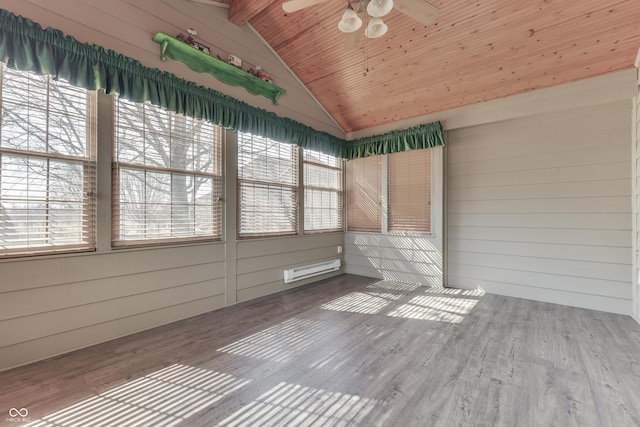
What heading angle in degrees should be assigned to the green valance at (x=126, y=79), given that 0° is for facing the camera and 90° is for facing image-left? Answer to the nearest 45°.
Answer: approximately 315°

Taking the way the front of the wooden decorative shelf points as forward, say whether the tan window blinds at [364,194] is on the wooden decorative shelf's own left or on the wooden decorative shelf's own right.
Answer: on the wooden decorative shelf's own left

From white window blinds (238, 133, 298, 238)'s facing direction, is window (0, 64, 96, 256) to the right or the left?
on its right

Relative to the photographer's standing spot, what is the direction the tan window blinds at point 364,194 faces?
facing the viewer and to the left of the viewer

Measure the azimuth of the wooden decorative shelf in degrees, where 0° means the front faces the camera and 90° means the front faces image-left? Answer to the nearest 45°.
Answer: approximately 315°

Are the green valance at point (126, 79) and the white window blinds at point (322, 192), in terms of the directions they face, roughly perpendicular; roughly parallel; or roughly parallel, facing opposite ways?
roughly parallel

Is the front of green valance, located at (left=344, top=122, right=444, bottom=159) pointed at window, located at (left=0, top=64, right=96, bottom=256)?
yes

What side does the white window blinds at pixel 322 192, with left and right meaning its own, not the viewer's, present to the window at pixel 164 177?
right

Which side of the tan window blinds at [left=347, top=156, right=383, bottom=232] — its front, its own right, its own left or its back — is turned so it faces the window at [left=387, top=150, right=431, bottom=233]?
left

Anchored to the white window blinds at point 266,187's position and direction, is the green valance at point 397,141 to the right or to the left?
on its left

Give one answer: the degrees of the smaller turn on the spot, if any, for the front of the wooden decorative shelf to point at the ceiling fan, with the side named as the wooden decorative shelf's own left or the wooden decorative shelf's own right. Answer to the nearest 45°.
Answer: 0° — it already faces it

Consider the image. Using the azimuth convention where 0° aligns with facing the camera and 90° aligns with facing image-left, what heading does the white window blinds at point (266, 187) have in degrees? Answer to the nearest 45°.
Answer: approximately 315°

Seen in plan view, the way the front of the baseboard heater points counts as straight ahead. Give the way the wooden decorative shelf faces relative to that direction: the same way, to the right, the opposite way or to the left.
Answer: the same way

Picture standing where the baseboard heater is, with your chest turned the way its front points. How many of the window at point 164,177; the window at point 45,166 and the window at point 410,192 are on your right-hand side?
2

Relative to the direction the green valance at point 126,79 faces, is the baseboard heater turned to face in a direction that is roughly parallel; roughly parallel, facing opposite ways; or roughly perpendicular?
roughly parallel

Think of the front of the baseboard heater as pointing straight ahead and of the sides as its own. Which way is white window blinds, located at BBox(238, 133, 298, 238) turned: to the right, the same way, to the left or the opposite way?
the same way

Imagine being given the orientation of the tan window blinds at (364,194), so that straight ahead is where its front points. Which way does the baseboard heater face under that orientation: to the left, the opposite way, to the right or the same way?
to the left
